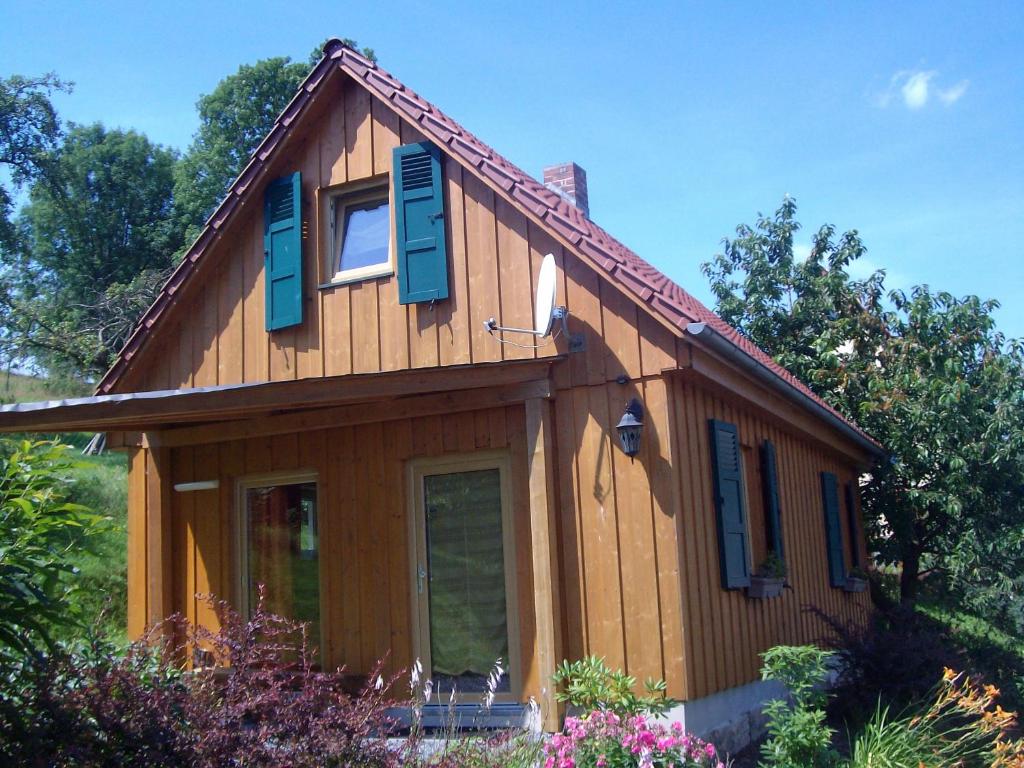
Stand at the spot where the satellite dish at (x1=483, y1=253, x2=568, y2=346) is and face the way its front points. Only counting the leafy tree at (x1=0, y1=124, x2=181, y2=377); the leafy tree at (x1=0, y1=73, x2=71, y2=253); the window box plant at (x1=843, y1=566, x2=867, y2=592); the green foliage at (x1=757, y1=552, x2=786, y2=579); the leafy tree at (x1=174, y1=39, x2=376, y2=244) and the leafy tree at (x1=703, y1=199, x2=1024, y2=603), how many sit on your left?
0

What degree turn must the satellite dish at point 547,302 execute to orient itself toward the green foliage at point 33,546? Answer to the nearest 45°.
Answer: approximately 45° to its left

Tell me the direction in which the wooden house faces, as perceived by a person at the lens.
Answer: facing the viewer and to the left of the viewer

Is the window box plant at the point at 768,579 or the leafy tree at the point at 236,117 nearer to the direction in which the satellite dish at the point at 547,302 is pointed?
the leafy tree

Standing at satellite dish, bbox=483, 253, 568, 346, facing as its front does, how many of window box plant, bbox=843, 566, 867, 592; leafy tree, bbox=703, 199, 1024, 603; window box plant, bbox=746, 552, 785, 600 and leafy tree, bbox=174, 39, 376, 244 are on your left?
0

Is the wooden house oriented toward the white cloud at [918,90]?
no

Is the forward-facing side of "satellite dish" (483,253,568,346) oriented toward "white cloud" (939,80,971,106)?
no

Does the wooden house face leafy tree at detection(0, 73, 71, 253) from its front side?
no

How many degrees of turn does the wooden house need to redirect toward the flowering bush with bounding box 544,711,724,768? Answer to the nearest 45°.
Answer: approximately 45° to its left

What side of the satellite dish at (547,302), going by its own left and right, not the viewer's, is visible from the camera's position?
left

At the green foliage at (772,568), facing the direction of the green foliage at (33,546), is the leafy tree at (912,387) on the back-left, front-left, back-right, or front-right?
back-right
